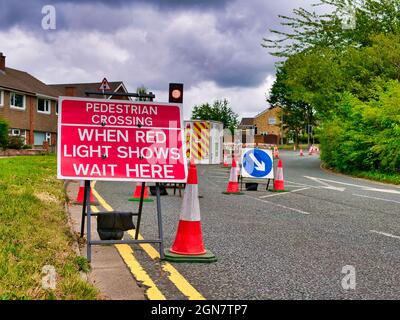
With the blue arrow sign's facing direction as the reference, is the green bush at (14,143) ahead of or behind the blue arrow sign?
behind

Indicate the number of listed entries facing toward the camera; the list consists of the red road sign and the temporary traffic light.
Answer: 2

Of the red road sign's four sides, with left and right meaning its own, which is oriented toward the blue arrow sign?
back

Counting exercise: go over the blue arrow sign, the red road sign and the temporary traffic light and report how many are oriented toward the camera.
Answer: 3

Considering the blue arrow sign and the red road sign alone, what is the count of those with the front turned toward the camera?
2

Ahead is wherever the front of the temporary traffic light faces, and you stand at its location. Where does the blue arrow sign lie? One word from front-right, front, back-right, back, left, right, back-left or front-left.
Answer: back-left

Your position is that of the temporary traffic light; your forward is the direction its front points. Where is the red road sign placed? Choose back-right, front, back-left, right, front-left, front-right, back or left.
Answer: front

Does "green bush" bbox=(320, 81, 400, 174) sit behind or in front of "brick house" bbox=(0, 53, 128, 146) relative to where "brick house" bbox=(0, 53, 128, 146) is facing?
in front

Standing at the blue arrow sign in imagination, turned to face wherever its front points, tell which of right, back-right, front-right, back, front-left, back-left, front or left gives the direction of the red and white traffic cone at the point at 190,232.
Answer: front

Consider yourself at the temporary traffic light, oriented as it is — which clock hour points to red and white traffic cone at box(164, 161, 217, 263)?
The red and white traffic cone is roughly at 12 o'clock from the temporary traffic light.

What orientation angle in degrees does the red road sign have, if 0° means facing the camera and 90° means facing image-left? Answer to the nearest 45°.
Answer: approximately 0°

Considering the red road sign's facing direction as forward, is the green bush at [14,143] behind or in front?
behind

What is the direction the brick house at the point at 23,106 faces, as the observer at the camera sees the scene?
facing the viewer and to the right of the viewer

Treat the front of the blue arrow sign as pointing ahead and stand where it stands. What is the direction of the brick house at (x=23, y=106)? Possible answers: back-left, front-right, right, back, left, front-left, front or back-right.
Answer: back-right
